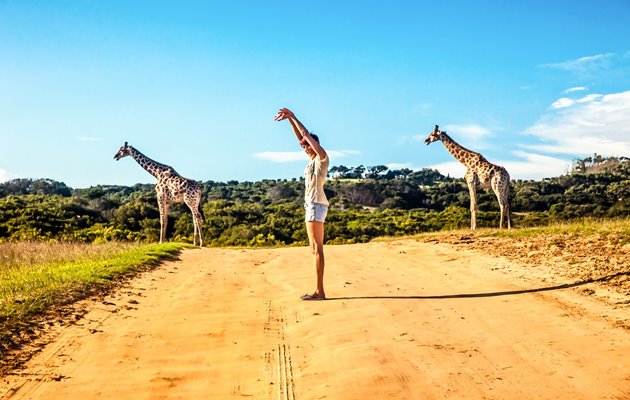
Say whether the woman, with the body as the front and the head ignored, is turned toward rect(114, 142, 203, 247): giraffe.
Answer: no

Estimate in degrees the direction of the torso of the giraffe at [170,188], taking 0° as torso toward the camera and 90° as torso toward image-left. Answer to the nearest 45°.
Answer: approximately 90°

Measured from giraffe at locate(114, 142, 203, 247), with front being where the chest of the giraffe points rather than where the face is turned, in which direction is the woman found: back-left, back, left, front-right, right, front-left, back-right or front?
left
